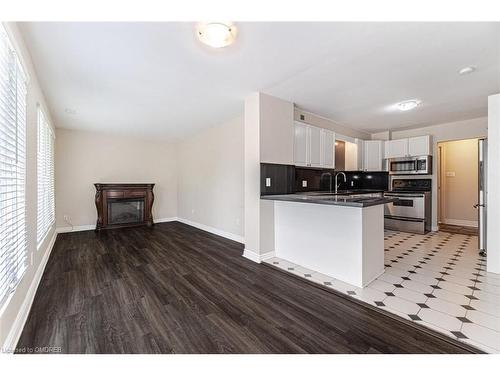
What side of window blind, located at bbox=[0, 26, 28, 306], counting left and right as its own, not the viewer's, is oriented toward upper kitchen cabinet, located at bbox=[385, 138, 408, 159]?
front

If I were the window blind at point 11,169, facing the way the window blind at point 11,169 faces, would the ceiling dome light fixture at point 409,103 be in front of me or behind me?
in front

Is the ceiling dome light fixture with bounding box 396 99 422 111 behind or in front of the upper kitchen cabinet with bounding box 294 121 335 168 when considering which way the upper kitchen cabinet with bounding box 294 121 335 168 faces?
in front

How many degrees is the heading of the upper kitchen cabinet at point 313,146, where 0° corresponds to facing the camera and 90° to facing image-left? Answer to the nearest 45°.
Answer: approximately 315°

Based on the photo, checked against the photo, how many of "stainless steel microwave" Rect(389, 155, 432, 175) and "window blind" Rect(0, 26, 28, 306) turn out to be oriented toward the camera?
1

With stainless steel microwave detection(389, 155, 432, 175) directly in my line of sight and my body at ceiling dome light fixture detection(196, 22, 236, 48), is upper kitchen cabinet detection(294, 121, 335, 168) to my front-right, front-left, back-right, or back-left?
front-left

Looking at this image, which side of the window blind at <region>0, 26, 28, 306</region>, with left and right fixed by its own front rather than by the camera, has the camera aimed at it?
right

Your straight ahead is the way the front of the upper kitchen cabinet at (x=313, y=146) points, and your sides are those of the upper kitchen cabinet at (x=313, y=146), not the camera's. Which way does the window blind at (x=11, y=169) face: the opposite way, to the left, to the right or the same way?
to the left

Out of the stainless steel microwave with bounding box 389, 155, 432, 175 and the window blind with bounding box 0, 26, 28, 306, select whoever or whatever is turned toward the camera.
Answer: the stainless steel microwave

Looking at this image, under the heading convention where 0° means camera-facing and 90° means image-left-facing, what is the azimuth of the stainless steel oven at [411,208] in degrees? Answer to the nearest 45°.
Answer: approximately 45°

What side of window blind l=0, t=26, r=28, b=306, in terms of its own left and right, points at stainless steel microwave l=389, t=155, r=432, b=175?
front

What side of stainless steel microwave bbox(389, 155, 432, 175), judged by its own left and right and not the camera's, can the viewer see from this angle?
front
